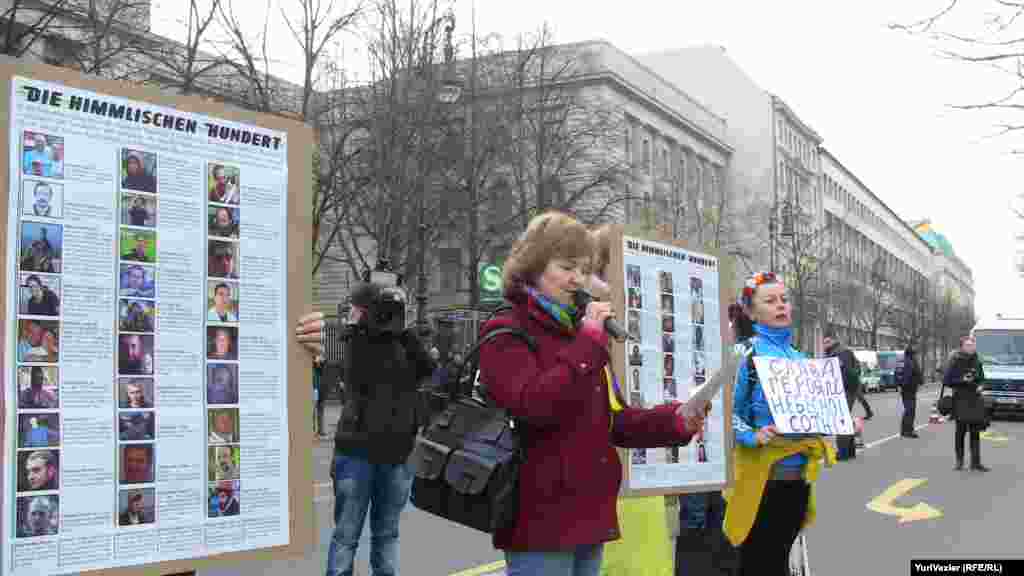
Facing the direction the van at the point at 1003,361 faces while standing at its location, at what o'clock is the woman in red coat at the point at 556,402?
The woman in red coat is roughly at 12 o'clock from the van.

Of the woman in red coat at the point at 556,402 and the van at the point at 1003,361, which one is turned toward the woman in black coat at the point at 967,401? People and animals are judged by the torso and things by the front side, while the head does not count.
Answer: the van

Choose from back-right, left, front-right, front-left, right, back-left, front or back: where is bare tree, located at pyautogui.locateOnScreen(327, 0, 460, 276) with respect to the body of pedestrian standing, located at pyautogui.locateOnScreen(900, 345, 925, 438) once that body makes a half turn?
front

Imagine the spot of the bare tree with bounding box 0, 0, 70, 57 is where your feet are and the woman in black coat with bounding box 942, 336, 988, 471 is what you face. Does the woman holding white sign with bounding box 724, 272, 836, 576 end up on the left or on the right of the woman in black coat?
right

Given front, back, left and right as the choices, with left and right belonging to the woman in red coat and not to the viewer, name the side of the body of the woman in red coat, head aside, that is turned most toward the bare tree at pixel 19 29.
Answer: back

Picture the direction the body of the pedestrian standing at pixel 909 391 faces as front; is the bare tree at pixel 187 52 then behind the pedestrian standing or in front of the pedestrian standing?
in front
